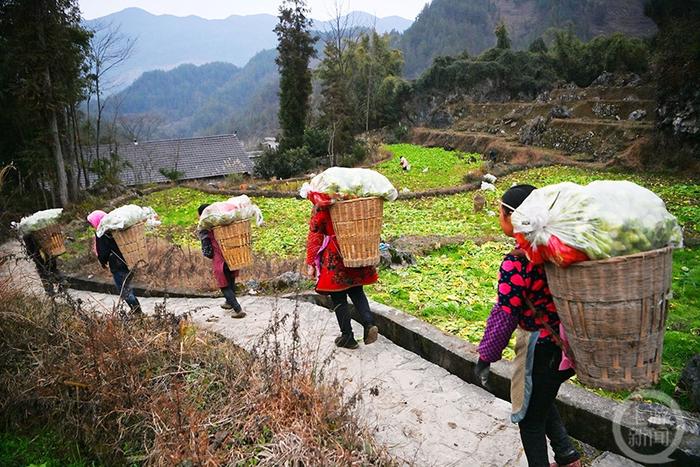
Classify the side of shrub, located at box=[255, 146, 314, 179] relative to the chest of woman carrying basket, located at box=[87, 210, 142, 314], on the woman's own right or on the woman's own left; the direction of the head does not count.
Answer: on the woman's own right

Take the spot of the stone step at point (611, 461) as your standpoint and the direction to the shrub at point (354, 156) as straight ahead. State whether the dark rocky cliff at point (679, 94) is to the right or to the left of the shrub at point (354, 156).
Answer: right

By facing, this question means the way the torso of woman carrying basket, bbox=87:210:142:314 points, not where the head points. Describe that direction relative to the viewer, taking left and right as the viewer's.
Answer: facing to the left of the viewer

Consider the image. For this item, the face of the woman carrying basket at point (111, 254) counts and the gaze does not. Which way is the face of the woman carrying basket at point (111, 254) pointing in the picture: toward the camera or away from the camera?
away from the camera

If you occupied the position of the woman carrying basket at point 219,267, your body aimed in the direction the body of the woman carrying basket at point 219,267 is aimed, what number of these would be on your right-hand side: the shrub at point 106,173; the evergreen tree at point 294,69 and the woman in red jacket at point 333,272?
2

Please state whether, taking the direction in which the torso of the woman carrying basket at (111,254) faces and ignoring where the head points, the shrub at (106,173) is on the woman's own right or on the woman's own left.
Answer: on the woman's own right

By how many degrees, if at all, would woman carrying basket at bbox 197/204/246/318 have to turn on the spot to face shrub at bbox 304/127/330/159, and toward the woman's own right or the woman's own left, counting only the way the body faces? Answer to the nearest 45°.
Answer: approximately 90° to the woman's own right

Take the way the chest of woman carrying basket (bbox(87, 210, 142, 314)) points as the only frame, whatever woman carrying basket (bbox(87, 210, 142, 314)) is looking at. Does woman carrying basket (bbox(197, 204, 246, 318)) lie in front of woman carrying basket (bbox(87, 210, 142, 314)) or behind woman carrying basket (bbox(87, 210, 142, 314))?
behind

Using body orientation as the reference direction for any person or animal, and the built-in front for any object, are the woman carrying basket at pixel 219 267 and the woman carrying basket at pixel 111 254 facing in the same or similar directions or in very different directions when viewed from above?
same or similar directions
